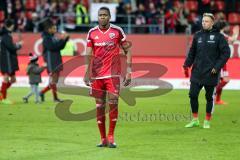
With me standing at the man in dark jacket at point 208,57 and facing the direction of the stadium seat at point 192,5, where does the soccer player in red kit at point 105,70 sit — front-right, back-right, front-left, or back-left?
back-left

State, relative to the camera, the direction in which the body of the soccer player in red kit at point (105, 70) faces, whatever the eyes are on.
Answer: toward the camera

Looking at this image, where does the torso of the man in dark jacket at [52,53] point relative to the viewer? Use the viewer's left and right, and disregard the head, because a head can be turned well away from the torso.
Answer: facing to the right of the viewer

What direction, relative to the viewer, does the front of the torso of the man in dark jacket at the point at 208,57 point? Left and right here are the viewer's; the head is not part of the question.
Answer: facing the viewer

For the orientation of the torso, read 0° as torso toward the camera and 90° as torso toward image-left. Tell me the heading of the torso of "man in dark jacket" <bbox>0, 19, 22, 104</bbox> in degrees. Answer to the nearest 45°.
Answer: approximately 270°

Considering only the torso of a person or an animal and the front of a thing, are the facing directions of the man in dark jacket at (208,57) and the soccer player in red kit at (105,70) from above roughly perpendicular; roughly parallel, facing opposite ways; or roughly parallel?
roughly parallel
